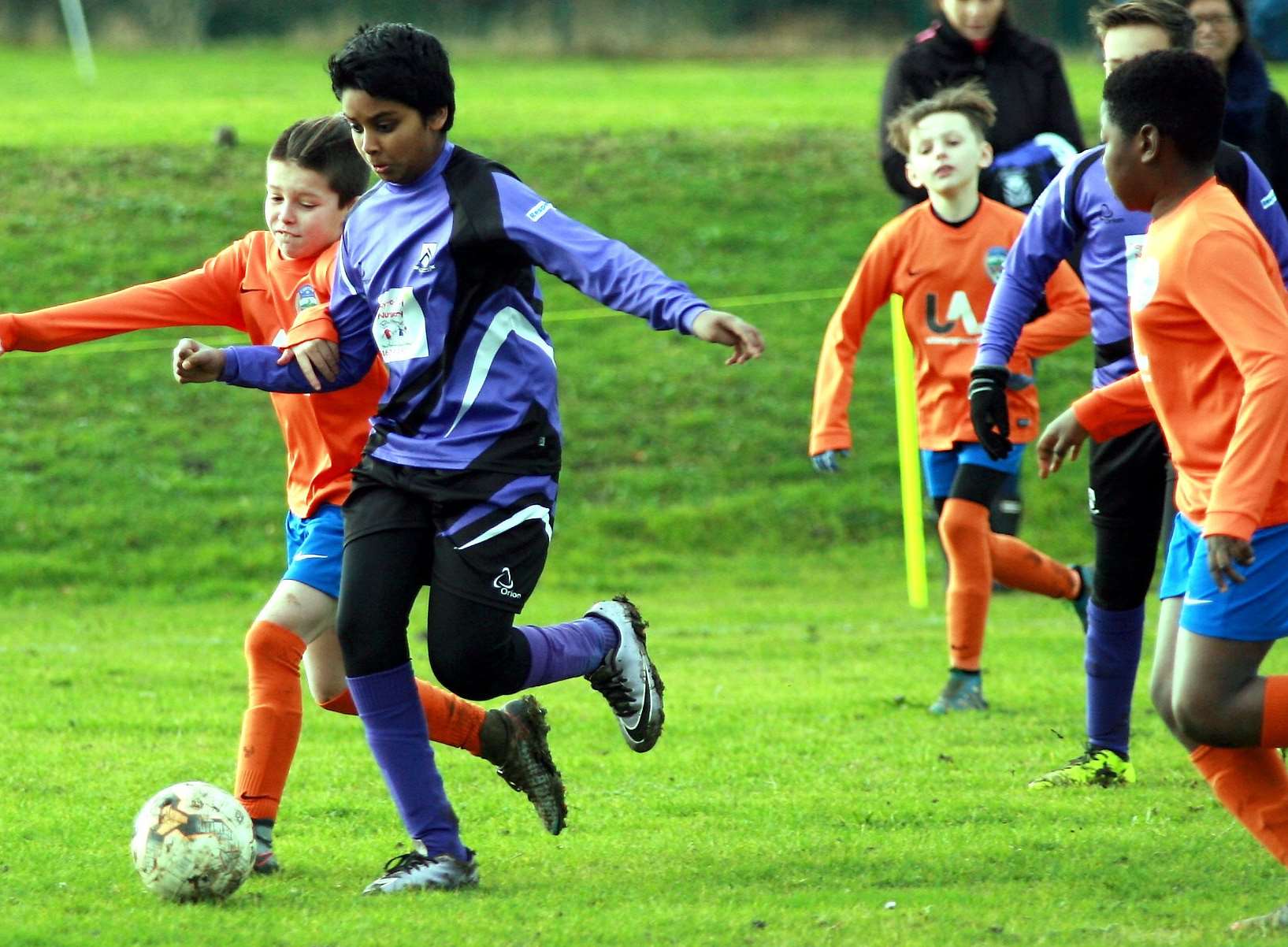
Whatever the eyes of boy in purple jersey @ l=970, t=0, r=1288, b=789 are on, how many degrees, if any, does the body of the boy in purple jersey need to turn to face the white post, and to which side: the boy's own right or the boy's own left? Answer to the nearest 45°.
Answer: approximately 90° to the boy's own right

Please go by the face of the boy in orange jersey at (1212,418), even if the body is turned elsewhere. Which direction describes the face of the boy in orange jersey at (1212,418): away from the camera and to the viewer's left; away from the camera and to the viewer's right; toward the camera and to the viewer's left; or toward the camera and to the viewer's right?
away from the camera and to the viewer's left

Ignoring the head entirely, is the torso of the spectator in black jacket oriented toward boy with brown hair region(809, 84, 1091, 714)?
yes

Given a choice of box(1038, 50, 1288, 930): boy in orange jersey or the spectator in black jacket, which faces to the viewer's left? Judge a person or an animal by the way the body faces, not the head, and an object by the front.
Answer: the boy in orange jersey

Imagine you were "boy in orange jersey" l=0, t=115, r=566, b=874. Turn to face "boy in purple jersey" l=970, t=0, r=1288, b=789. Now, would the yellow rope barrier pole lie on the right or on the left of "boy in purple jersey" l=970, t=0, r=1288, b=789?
left

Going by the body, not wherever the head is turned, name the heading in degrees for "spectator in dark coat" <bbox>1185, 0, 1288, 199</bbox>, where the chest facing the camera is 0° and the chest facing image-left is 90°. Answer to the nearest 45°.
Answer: approximately 45°

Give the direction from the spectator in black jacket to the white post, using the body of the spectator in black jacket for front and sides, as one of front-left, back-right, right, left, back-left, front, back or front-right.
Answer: back-right

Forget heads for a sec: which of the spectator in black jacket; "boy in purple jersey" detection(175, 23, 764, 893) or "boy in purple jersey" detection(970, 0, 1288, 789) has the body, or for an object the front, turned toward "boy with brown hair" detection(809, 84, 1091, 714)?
the spectator in black jacket

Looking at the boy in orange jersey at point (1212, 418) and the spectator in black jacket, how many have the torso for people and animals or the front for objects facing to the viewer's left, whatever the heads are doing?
1

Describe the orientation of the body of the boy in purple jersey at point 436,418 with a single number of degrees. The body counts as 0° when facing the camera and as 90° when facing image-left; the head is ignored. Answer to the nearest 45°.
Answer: approximately 45°

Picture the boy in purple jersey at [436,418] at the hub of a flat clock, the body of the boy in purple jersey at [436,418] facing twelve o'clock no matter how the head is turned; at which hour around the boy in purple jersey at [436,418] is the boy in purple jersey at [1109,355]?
the boy in purple jersey at [1109,355] is roughly at 7 o'clock from the boy in purple jersey at [436,418].

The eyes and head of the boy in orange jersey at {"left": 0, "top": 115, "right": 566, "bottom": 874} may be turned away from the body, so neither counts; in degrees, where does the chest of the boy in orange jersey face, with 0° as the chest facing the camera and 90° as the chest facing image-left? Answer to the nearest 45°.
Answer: approximately 45°

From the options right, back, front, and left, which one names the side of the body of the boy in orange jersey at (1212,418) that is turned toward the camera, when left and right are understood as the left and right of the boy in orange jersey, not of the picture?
left
